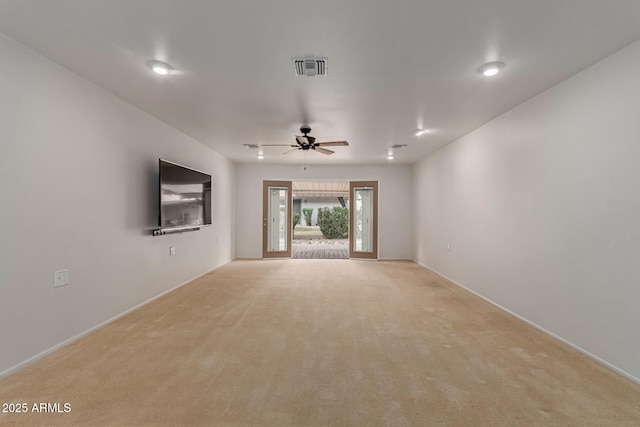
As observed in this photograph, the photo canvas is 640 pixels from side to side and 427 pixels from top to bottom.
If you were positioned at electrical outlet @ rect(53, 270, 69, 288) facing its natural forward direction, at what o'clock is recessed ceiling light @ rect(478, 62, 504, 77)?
The recessed ceiling light is roughly at 12 o'clock from the electrical outlet.

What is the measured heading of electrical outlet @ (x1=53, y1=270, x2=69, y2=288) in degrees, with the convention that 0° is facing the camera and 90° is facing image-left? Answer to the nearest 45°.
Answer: approximately 315°

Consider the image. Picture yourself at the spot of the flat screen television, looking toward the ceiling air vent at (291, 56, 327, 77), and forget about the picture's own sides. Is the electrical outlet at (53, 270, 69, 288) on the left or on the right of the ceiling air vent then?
right

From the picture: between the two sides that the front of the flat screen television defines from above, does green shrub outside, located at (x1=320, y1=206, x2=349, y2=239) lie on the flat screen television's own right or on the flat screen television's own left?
on the flat screen television's own left

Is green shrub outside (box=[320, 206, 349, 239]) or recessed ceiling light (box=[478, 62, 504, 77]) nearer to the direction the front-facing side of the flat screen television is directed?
the recessed ceiling light

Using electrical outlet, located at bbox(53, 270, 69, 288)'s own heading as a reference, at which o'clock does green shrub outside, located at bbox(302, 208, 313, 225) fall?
The green shrub outside is roughly at 9 o'clock from the electrical outlet.

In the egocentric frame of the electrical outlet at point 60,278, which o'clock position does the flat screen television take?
The flat screen television is roughly at 9 o'clock from the electrical outlet.
